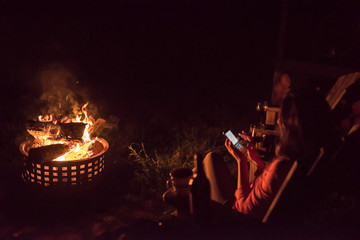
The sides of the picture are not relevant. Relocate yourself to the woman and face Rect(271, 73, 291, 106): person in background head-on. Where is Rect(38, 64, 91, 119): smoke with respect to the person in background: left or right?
left

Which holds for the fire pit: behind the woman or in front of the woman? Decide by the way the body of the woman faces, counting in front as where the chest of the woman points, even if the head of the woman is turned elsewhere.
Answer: in front

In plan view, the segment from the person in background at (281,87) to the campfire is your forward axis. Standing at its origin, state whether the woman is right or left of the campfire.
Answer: left

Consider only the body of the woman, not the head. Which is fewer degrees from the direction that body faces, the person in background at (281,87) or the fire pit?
the fire pit

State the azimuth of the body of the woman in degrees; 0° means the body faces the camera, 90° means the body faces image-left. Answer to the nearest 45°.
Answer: approximately 90°

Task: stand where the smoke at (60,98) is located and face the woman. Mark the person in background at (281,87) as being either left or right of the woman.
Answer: left

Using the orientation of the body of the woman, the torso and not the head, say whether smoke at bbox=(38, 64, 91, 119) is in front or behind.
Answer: in front

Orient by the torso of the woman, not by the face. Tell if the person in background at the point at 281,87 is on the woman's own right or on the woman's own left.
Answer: on the woman's own right

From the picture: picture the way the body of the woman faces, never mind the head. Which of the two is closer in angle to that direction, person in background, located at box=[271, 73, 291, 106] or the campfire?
the campfire

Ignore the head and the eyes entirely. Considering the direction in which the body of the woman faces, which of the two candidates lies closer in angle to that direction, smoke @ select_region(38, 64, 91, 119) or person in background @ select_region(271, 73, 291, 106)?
the smoke
